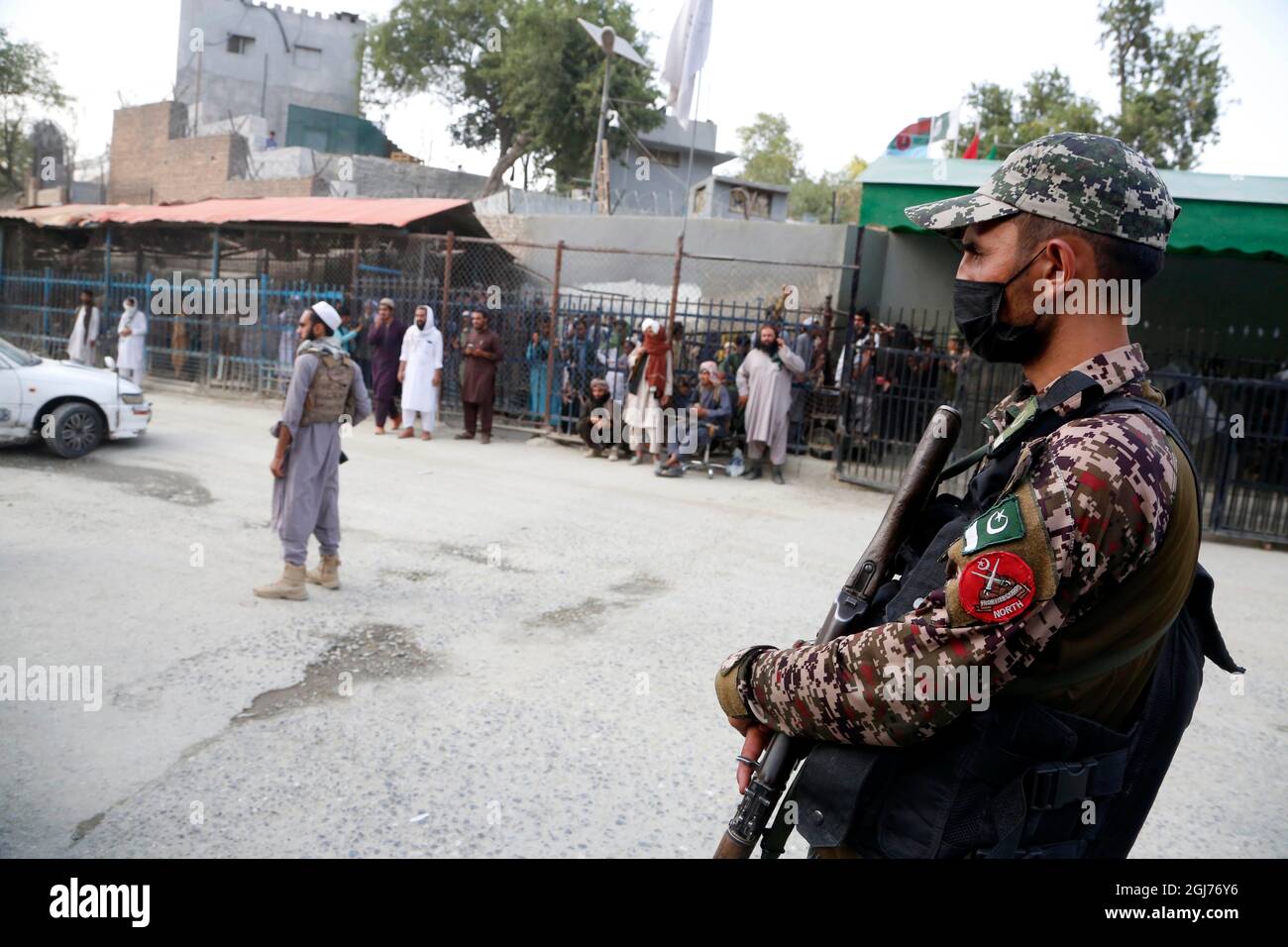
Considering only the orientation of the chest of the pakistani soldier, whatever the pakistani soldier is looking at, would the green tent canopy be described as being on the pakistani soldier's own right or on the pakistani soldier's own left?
on the pakistani soldier's own right

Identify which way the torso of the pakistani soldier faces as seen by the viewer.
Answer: to the viewer's left

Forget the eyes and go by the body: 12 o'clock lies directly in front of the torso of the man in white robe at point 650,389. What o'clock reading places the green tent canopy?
The green tent canopy is roughly at 9 o'clock from the man in white robe.

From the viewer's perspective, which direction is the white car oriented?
to the viewer's right

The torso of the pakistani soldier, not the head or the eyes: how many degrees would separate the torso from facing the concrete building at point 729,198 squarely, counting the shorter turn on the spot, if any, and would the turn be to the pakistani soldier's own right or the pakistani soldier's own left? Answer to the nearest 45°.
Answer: approximately 90° to the pakistani soldier's own right

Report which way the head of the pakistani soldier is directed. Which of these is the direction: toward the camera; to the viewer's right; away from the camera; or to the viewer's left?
to the viewer's left

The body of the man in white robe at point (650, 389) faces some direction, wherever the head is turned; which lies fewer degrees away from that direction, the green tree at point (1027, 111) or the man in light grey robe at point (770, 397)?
the man in light grey robe

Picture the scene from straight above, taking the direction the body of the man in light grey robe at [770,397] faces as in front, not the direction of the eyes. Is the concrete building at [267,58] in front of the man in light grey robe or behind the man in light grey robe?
behind

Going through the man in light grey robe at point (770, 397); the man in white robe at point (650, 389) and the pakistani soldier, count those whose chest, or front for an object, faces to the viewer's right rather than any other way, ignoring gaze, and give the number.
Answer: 0

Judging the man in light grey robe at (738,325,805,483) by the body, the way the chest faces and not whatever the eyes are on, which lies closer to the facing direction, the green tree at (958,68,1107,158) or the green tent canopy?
the green tent canopy

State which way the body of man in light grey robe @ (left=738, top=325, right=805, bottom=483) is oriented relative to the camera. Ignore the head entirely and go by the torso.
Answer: toward the camera

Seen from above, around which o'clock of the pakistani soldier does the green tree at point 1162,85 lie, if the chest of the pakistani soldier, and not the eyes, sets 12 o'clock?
The green tree is roughly at 3 o'clock from the pakistani soldier.

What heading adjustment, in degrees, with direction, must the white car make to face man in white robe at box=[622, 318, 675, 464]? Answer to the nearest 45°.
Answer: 0° — it already faces them

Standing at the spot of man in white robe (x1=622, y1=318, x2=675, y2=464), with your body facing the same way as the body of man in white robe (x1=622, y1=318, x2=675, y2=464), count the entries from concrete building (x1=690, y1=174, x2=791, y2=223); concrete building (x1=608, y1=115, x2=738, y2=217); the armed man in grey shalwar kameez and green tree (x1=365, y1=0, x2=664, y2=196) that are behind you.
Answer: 3
